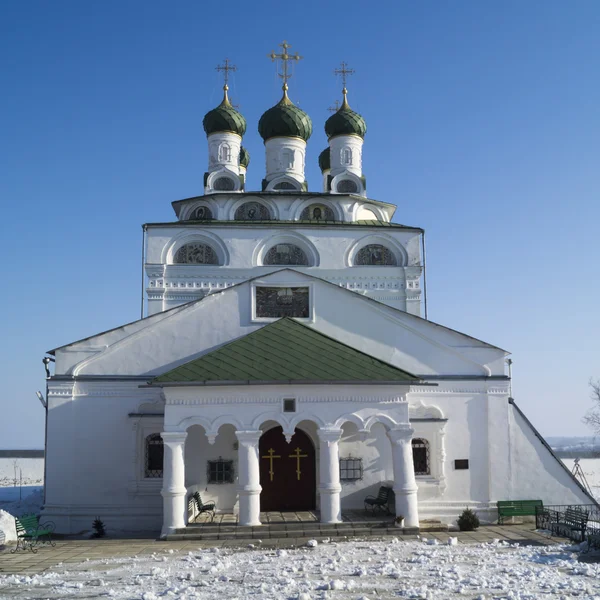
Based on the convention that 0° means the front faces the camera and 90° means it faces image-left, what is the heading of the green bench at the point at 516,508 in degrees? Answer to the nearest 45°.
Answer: approximately 0°

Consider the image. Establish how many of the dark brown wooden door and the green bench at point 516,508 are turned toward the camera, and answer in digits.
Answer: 2

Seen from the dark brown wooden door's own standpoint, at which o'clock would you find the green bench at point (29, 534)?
The green bench is roughly at 2 o'clock from the dark brown wooden door.

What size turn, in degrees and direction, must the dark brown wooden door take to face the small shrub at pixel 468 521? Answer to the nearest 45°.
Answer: approximately 90° to its left
